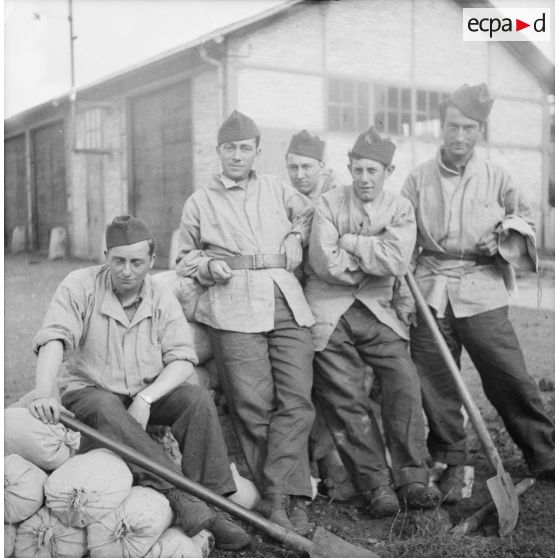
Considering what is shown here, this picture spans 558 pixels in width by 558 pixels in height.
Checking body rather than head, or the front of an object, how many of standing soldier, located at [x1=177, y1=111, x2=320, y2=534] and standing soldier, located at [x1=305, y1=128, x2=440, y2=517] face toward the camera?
2

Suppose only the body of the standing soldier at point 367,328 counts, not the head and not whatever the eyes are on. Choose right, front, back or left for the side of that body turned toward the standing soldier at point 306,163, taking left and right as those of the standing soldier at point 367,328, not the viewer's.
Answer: back

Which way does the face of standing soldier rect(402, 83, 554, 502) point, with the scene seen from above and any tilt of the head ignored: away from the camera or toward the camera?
toward the camera

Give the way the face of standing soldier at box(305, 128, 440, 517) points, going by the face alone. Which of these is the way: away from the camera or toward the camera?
toward the camera

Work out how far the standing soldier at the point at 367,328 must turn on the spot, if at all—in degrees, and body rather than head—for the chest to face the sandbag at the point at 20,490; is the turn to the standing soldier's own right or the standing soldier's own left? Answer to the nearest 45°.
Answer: approximately 45° to the standing soldier's own right

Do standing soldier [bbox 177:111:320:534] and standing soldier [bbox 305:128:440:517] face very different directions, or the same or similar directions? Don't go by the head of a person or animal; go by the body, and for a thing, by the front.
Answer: same or similar directions

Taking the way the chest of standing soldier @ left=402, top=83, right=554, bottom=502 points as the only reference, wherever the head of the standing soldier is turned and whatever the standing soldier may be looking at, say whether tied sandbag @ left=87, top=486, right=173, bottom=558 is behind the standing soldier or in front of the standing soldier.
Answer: in front

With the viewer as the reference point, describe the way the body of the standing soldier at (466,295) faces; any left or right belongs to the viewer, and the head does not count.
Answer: facing the viewer

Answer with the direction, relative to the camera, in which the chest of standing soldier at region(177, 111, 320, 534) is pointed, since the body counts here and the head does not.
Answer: toward the camera

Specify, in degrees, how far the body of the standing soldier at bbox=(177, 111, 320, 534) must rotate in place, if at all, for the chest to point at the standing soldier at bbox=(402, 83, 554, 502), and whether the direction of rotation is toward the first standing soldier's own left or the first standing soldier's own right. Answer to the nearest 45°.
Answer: approximately 90° to the first standing soldier's own left

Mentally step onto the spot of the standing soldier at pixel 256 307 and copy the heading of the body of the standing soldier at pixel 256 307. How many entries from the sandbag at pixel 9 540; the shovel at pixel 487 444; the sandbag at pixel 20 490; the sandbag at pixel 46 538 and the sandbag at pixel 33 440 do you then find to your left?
1

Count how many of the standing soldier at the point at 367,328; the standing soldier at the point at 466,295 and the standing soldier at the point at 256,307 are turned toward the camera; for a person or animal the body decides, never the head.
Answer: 3

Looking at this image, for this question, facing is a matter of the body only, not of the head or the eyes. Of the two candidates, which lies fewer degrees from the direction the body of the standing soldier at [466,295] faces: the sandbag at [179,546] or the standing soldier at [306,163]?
the sandbag

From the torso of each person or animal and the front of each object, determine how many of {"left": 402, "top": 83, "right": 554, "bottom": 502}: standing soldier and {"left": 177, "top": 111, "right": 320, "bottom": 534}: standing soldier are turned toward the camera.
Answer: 2

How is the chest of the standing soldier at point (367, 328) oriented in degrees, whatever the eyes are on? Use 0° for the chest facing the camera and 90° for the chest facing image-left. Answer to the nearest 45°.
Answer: approximately 0°

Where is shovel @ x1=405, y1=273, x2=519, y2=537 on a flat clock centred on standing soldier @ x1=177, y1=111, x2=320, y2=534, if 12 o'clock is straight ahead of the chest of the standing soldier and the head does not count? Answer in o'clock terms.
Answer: The shovel is roughly at 9 o'clock from the standing soldier.
